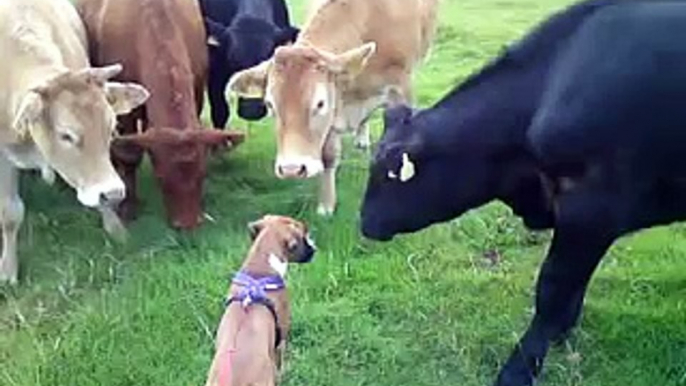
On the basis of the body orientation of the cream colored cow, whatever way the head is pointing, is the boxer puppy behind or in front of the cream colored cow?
in front

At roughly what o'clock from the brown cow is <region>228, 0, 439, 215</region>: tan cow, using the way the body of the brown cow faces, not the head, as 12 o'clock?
The tan cow is roughly at 9 o'clock from the brown cow.

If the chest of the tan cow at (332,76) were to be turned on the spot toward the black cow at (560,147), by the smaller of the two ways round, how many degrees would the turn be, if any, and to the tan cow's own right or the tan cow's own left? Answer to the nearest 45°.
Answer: approximately 90° to the tan cow's own left

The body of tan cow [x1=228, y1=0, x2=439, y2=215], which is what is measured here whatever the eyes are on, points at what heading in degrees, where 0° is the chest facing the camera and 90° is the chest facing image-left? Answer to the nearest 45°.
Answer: approximately 45°

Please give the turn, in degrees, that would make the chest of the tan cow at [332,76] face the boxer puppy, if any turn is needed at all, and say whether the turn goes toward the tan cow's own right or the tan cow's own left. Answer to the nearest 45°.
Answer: approximately 45° to the tan cow's own left

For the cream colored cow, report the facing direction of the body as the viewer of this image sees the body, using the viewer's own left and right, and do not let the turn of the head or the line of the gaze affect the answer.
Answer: facing the viewer and to the right of the viewer

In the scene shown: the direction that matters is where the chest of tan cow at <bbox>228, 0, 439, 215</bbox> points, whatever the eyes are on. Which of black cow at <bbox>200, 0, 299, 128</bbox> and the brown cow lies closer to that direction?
the brown cow

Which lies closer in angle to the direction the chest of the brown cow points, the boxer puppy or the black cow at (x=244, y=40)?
the boxer puppy

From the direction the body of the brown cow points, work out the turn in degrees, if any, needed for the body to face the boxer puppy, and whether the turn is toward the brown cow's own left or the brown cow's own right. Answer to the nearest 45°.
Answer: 0° — it already faces it

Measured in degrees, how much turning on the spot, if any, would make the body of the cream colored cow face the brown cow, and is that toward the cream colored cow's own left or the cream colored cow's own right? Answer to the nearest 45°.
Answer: approximately 90° to the cream colored cow's own left

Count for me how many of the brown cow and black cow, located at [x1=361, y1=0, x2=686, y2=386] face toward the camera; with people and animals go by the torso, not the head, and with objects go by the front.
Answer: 1

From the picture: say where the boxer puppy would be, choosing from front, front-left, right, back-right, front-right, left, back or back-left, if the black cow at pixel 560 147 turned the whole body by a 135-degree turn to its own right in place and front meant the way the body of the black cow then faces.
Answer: back

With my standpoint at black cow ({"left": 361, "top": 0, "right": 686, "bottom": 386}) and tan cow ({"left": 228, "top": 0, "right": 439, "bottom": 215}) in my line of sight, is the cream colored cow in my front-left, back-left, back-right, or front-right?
front-left

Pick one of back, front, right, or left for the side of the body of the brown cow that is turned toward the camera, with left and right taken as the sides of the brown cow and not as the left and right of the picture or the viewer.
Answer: front

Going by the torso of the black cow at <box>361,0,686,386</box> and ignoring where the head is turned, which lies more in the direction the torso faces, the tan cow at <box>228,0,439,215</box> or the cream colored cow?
the cream colored cow

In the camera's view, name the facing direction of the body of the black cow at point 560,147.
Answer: to the viewer's left
